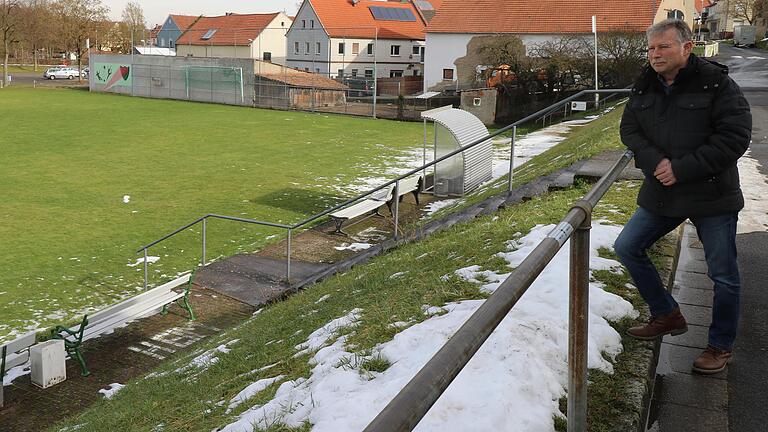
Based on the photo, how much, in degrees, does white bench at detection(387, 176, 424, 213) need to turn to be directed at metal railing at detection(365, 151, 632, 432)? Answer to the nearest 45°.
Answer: approximately 135° to its left

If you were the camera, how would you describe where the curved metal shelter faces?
facing away from the viewer and to the left of the viewer

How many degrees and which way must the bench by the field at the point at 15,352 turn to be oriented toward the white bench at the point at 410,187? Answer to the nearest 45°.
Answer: approximately 90° to its right

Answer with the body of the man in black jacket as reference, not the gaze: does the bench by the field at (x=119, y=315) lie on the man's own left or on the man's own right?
on the man's own right

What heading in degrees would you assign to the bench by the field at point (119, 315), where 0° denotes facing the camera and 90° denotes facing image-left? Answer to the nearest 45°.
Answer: approximately 135°

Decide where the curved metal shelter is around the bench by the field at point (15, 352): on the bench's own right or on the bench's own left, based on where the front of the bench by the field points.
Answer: on the bench's own right

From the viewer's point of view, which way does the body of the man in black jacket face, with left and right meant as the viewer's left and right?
facing the viewer and to the left of the viewer

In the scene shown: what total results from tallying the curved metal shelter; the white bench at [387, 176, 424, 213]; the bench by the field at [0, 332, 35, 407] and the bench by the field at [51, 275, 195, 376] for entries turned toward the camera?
0

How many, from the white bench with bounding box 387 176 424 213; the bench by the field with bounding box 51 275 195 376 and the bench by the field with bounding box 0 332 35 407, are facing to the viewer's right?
0

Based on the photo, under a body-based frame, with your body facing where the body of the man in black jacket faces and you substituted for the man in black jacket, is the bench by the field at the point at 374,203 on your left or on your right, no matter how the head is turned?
on your right
